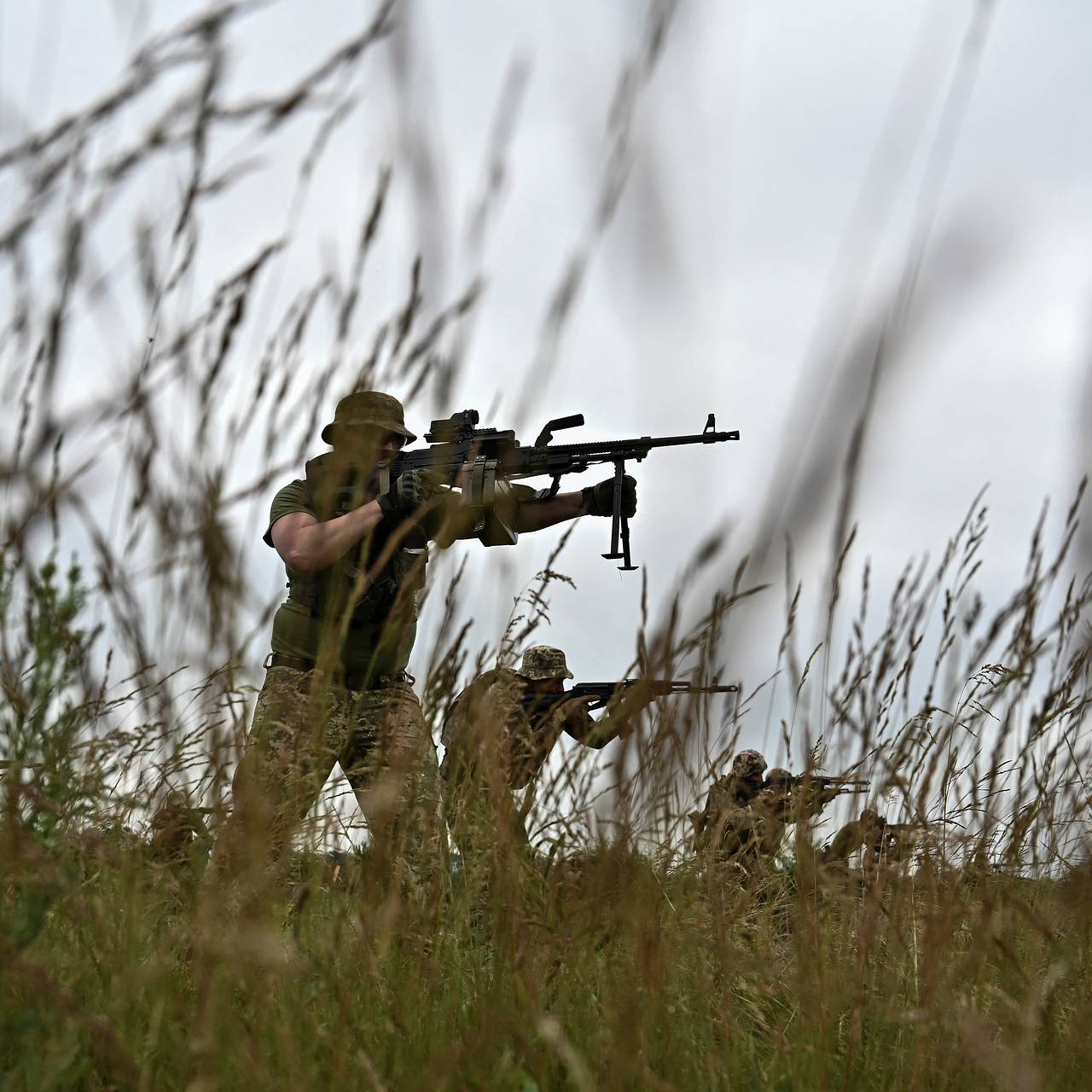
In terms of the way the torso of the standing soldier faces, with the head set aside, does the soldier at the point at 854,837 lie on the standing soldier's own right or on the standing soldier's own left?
on the standing soldier's own left

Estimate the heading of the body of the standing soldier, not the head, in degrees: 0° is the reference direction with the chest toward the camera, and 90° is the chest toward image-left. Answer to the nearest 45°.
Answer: approximately 315°

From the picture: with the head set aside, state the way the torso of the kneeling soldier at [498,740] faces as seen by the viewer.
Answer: to the viewer's right

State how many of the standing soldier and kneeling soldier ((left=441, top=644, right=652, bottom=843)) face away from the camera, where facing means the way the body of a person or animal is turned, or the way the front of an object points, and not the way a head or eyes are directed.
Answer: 0

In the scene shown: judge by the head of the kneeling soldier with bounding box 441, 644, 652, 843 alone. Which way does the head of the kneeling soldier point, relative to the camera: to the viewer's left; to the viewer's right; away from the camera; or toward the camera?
to the viewer's right
